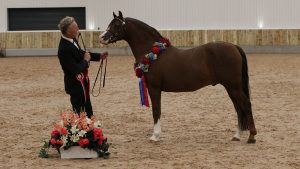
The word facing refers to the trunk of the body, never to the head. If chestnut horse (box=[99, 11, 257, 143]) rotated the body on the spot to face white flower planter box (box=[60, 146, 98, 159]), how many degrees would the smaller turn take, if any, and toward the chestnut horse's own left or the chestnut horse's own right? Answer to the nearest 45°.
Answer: approximately 45° to the chestnut horse's own left

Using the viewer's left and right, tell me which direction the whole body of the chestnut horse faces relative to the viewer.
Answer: facing to the left of the viewer

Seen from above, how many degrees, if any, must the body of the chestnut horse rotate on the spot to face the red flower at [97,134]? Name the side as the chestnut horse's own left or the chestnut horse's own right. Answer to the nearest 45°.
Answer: approximately 45° to the chestnut horse's own left

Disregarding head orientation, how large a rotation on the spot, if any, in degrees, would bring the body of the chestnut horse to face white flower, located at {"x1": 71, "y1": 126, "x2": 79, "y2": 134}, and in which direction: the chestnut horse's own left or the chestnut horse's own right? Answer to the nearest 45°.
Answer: approximately 45° to the chestnut horse's own left
